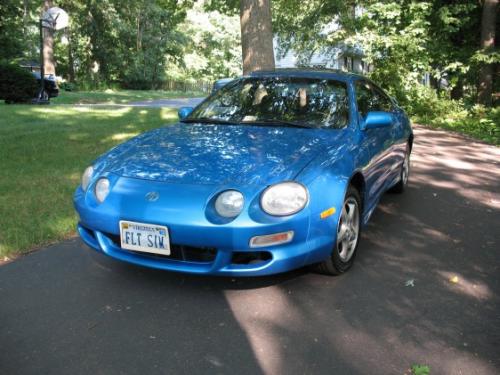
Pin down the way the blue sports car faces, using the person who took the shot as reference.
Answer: facing the viewer and to the left of the viewer

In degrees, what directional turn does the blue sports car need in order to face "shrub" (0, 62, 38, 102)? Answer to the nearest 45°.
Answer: approximately 90° to its right
